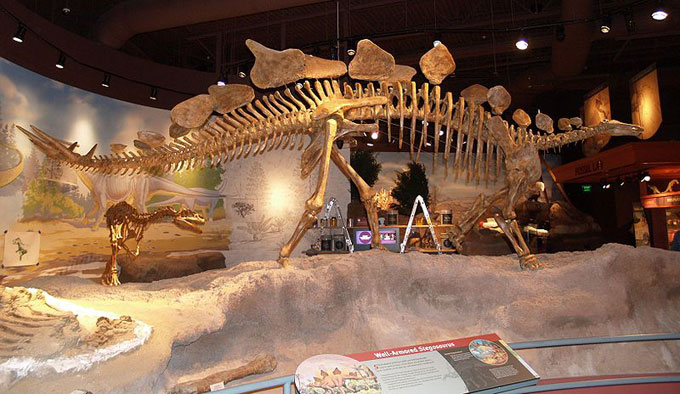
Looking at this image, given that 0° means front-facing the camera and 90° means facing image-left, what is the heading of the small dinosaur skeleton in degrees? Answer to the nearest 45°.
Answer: approximately 315°

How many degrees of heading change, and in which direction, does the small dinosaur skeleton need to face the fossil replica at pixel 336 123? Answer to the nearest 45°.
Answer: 0° — it already faces it
